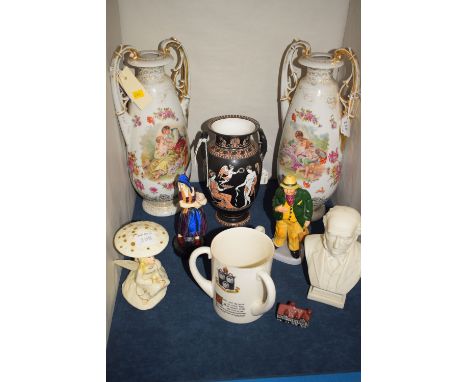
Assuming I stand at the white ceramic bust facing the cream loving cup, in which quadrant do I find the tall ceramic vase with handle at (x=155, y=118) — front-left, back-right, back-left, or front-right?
front-right

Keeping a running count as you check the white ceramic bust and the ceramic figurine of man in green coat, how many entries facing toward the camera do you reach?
2

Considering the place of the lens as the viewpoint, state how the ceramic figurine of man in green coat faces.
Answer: facing the viewer

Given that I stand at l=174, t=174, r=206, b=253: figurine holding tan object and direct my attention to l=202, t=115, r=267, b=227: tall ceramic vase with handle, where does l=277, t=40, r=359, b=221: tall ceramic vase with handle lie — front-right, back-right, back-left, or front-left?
front-right

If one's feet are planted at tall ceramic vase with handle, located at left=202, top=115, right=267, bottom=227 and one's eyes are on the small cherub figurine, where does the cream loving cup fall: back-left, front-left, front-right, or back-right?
front-left

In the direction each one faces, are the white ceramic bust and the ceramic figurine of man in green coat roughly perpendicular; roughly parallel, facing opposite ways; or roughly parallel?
roughly parallel

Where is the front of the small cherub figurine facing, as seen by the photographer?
facing the viewer and to the right of the viewer

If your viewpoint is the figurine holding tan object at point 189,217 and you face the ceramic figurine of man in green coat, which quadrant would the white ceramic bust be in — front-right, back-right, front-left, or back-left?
front-right
